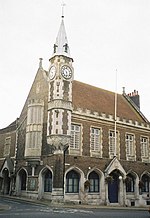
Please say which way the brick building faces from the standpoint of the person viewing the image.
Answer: facing the viewer and to the right of the viewer
